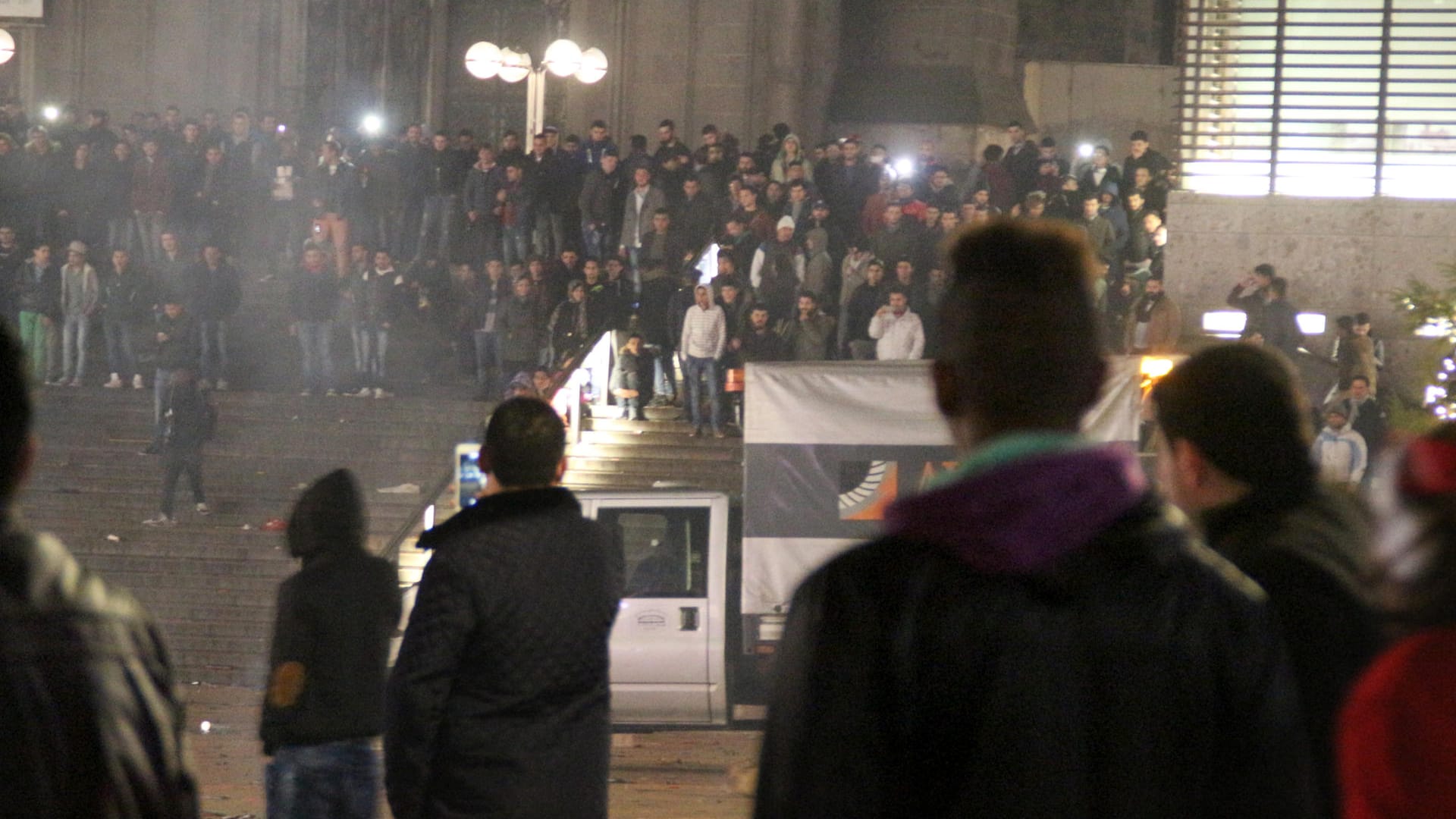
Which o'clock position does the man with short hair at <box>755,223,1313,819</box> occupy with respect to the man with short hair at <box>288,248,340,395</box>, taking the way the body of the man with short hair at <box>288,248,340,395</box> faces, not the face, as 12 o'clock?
the man with short hair at <box>755,223,1313,819</box> is roughly at 12 o'clock from the man with short hair at <box>288,248,340,395</box>.

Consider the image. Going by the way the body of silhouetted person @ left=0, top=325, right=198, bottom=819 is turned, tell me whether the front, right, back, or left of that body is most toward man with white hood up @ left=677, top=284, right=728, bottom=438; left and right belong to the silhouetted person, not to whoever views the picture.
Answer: front

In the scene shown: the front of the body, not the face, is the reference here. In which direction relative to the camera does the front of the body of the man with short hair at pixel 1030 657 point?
away from the camera

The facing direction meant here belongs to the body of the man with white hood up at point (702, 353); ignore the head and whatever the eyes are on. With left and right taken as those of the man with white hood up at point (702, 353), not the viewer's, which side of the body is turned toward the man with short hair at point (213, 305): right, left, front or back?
right

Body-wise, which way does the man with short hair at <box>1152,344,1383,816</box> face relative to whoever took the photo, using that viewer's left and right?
facing away from the viewer and to the left of the viewer

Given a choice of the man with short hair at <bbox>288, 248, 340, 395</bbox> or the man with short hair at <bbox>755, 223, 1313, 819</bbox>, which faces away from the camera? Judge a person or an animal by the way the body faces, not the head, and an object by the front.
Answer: the man with short hair at <bbox>755, 223, 1313, 819</bbox>

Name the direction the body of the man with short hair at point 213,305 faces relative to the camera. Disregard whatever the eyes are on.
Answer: toward the camera

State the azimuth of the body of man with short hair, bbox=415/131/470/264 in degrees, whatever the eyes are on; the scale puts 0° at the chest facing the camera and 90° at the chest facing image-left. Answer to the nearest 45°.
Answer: approximately 0°

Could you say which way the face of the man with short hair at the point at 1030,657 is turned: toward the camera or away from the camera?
away from the camera

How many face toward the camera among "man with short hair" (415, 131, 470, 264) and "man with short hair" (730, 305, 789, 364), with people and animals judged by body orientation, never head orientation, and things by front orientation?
2

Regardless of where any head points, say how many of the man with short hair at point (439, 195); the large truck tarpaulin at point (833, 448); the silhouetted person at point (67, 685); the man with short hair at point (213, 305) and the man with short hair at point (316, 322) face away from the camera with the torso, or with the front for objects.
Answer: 1

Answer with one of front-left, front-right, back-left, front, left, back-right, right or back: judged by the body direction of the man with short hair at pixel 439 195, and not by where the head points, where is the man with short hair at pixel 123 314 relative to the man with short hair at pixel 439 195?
right

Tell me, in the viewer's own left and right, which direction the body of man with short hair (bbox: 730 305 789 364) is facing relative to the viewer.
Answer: facing the viewer

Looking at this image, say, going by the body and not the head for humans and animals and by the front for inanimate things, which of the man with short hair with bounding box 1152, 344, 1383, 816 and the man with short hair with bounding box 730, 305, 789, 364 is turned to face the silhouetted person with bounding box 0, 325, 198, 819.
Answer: the man with short hair with bounding box 730, 305, 789, 364

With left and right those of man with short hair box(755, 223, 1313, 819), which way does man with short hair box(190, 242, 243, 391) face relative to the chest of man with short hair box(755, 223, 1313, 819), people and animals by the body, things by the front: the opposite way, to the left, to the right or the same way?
the opposite way

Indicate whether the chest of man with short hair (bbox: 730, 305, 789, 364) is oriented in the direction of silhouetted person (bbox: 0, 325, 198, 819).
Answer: yes

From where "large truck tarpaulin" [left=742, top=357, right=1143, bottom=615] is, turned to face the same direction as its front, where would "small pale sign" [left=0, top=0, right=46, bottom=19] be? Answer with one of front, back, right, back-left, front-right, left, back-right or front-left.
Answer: back-right

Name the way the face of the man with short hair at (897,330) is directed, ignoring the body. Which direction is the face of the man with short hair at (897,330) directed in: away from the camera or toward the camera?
toward the camera

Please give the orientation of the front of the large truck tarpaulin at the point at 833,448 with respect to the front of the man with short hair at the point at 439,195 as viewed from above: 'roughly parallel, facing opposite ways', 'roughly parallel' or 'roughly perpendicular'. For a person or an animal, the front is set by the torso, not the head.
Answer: roughly parallel
